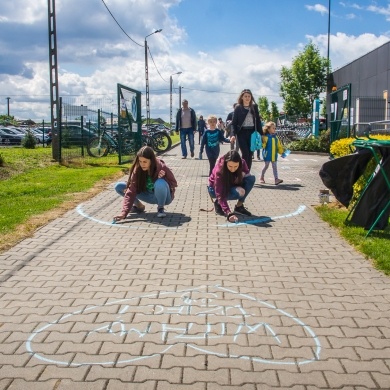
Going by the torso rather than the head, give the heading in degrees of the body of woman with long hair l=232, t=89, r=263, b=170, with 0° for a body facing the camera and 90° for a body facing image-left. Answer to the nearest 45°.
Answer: approximately 0°

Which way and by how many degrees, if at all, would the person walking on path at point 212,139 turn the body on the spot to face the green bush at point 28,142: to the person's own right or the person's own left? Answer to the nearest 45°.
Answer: approximately 135° to the person's own right
